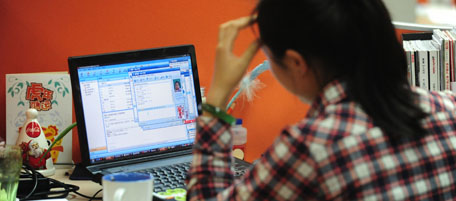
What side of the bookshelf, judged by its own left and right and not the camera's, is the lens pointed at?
front

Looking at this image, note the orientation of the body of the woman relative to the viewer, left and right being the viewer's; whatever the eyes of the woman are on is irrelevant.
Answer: facing away from the viewer and to the left of the viewer

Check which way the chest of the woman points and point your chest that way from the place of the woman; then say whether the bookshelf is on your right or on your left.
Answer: on your right

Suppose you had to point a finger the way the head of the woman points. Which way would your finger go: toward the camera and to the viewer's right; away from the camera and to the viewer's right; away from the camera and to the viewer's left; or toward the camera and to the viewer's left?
away from the camera and to the viewer's left

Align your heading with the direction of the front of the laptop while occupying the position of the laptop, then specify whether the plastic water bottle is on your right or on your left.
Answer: on your left

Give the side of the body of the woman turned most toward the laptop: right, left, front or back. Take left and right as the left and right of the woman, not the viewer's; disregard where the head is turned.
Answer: front

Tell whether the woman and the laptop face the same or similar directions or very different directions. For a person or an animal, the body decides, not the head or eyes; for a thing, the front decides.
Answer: very different directions

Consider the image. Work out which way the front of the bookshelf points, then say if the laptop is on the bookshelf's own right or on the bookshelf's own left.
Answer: on the bookshelf's own right

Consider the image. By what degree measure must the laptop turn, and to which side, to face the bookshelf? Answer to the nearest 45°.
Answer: approximately 45° to its left

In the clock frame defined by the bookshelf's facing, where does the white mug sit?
The white mug is roughly at 1 o'clock from the bookshelf.

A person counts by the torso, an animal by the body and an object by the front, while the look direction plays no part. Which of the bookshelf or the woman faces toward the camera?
the bookshelf

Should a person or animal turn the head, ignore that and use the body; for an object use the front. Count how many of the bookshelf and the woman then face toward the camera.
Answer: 1
